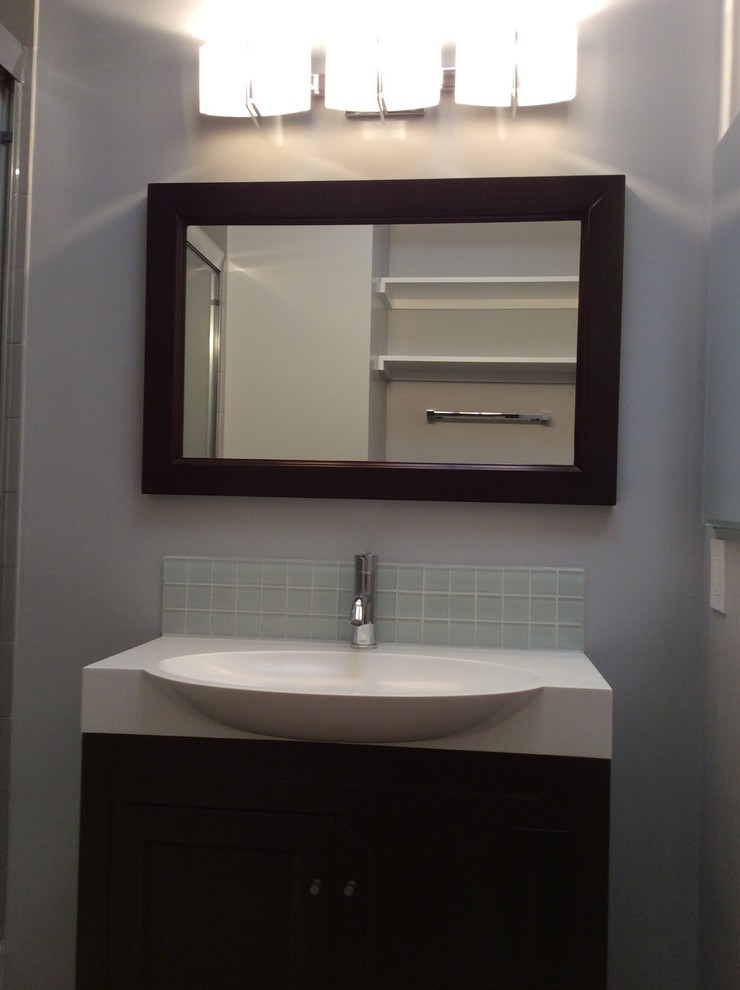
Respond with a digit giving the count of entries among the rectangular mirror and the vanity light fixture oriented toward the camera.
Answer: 2

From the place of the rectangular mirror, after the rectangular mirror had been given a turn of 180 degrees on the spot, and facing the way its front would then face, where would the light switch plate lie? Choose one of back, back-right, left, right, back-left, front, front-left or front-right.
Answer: right

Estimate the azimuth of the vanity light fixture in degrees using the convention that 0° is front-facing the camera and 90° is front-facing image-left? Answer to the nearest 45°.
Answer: approximately 0°

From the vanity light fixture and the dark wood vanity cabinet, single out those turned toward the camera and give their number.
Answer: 2
